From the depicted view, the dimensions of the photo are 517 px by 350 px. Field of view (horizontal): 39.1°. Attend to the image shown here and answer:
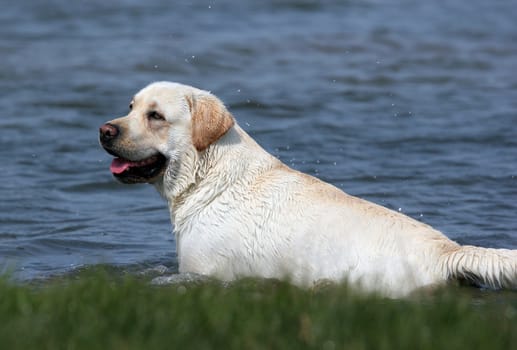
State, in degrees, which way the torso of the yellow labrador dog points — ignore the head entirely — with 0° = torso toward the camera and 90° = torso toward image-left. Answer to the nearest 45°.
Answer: approximately 90°
